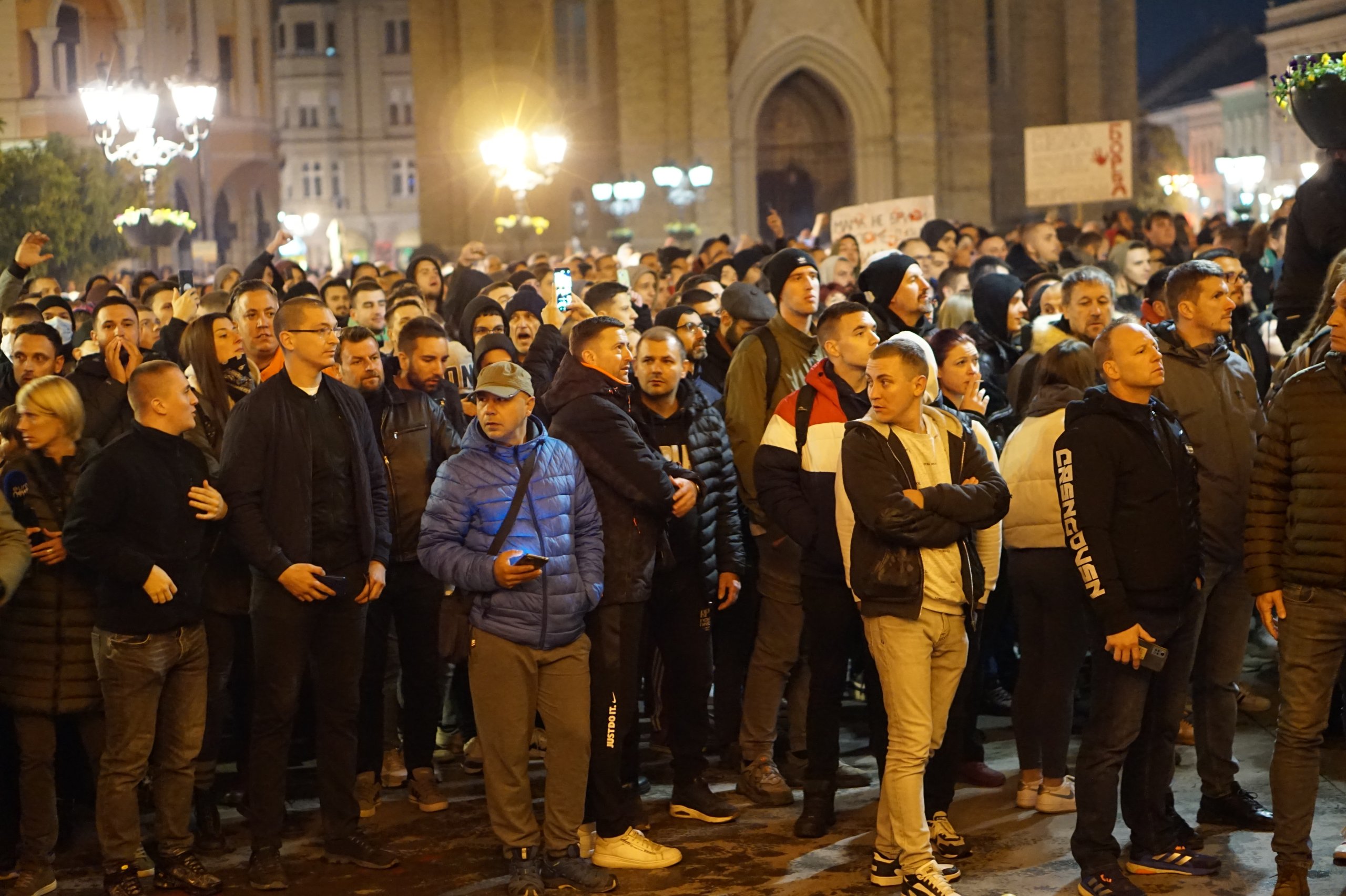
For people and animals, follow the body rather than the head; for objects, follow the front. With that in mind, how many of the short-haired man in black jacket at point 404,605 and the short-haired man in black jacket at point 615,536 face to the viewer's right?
1

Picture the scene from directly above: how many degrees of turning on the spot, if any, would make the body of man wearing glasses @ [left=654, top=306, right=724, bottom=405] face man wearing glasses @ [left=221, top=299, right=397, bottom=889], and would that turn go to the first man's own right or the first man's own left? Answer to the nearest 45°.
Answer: approximately 90° to the first man's own right

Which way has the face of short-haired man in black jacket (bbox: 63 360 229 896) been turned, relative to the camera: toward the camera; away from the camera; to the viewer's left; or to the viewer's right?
to the viewer's right

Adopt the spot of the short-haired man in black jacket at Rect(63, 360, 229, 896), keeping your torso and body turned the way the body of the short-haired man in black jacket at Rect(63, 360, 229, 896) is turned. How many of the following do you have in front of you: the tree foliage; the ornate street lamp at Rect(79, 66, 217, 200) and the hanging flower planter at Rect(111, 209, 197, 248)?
0

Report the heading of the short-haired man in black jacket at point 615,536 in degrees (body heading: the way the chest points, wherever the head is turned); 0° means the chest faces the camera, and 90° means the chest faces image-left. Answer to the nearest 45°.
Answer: approximately 270°

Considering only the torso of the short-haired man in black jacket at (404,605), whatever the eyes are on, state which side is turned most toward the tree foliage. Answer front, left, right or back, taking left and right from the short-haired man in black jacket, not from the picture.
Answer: back

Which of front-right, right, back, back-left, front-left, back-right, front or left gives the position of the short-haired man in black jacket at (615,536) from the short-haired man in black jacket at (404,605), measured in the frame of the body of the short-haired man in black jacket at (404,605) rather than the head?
front-left

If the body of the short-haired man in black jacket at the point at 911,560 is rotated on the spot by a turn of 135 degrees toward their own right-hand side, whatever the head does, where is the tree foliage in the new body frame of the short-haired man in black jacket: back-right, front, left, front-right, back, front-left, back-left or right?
front-right

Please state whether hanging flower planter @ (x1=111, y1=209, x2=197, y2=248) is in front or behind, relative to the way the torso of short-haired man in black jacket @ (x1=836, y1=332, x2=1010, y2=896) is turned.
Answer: behind

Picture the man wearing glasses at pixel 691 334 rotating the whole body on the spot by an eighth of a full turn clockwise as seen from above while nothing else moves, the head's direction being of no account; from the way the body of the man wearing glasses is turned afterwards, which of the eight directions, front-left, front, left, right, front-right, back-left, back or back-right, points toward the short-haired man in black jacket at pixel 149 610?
front-right

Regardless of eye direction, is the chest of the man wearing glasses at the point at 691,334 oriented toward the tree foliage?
no

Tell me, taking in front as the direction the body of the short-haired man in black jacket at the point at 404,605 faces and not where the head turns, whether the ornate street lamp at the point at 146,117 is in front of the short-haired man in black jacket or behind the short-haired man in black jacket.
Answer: behind

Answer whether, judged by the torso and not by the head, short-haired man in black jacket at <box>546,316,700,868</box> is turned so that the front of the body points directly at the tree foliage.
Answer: no

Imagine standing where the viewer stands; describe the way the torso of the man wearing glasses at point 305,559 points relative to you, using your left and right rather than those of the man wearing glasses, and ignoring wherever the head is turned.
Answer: facing the viewer and to the right of the viewer

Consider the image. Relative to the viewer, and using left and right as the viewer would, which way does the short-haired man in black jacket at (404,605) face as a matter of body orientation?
facing the viewer

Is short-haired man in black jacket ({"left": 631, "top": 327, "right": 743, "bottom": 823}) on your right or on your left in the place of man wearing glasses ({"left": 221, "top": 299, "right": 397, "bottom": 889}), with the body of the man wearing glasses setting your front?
on your left

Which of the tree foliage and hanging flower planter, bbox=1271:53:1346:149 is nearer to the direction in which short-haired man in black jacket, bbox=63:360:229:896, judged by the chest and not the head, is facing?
the hanging flower planter
